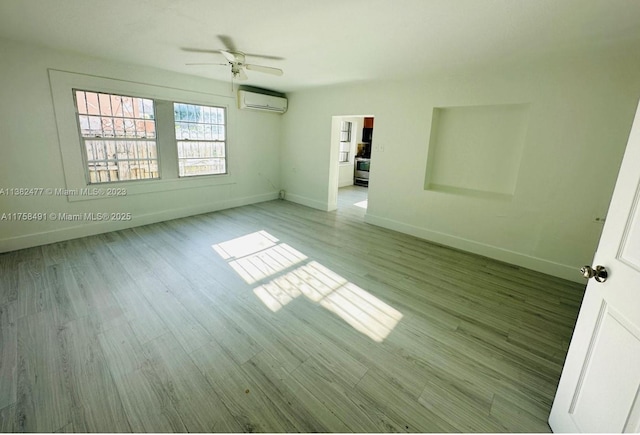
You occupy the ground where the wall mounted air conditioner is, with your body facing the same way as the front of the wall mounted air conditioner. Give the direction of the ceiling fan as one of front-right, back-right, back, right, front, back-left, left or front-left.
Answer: front-right

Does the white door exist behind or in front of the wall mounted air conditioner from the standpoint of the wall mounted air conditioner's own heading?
in front

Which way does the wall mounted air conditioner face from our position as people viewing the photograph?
facing the viewer and to the right of the viewer
